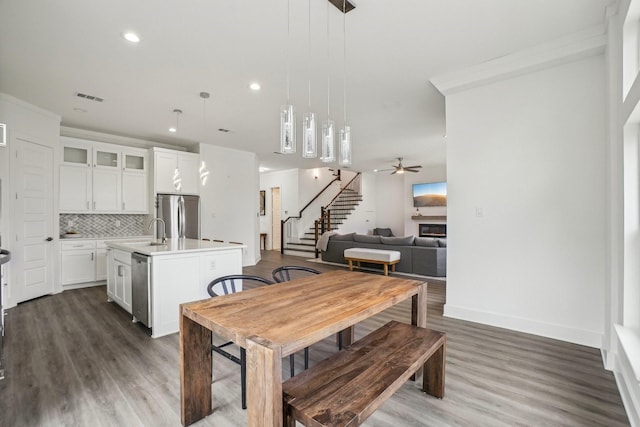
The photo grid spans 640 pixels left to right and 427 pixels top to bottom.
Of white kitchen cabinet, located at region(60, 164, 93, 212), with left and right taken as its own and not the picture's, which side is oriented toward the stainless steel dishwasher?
front

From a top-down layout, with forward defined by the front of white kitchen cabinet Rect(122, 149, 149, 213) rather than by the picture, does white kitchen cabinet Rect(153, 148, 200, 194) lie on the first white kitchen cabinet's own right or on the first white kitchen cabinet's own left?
on the first white kitchen cabinet's own left

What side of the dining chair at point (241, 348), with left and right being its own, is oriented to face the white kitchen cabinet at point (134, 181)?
back

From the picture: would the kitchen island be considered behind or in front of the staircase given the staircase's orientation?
in front

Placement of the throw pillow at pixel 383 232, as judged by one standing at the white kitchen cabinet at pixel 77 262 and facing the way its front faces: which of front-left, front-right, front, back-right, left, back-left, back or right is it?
left

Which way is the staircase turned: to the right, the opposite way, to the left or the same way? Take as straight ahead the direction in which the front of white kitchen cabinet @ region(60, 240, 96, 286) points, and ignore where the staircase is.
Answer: to the right

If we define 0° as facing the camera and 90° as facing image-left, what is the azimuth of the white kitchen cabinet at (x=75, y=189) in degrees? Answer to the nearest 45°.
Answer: approximately 0°

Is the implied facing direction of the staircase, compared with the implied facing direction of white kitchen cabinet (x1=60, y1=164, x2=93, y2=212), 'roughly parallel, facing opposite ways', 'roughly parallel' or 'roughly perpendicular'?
roughly perpendicular

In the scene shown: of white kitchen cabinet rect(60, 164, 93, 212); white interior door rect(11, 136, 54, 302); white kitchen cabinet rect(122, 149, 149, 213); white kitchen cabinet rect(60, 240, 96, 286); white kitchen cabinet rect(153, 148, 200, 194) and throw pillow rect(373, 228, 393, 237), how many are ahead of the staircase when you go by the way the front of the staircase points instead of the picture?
5

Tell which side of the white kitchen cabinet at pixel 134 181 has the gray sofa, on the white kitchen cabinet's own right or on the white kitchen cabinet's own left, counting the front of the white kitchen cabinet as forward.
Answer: on the white kitchen cabinet's own left

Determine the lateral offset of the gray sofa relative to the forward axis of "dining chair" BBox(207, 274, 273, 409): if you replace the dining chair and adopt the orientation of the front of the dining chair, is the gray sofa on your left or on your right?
on your left
